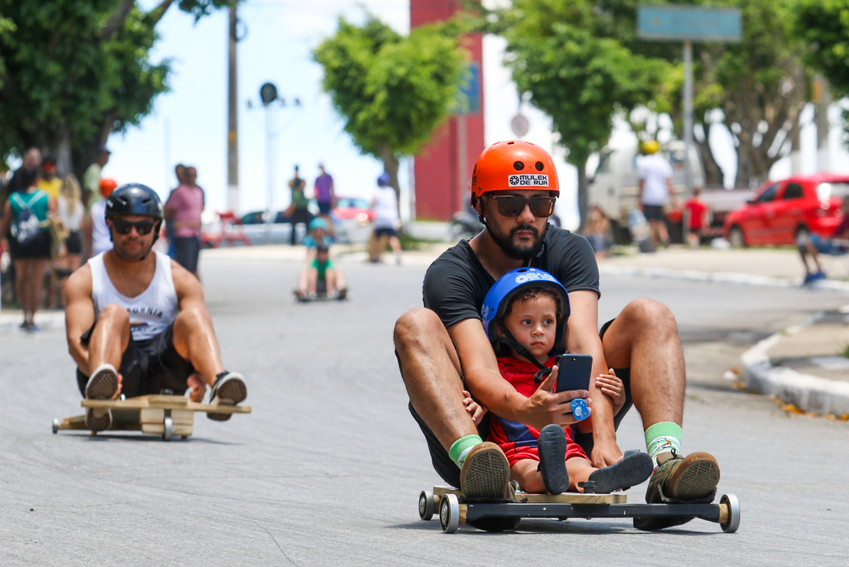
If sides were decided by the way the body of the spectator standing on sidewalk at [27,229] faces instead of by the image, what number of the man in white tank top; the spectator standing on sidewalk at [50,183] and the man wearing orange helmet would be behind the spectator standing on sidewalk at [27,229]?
2

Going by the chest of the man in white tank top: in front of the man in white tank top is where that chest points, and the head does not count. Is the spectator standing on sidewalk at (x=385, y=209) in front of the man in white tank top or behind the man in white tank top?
behind

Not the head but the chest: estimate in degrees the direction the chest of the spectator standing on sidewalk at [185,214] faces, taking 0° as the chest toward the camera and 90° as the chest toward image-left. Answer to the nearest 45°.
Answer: approximately 315°

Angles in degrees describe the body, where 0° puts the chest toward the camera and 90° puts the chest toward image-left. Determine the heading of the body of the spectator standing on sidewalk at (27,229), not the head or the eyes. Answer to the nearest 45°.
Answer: approximately 180°

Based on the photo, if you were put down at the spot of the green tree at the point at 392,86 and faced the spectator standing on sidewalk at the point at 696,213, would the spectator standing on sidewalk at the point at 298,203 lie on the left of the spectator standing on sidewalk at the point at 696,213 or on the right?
right

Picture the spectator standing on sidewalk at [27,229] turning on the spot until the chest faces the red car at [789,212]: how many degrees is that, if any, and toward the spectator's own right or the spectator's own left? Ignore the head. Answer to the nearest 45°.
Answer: approximately 45° to the spectator's own right

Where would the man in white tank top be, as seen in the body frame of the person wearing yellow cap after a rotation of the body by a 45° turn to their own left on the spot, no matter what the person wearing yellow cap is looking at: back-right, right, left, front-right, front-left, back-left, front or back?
back-left

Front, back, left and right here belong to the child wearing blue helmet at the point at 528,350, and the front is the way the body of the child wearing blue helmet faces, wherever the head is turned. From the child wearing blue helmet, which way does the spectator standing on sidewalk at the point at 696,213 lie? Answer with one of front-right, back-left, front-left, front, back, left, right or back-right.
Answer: back-left

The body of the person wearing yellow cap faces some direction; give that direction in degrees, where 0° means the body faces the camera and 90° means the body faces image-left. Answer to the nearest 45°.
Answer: approximately 180°

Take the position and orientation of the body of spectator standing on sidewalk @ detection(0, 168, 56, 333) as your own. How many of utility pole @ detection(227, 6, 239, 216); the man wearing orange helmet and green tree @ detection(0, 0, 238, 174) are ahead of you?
2

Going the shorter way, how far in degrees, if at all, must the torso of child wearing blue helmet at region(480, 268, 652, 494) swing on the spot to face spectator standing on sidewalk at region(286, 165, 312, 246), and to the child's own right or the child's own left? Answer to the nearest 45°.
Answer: approximately 135° to the child's own left
